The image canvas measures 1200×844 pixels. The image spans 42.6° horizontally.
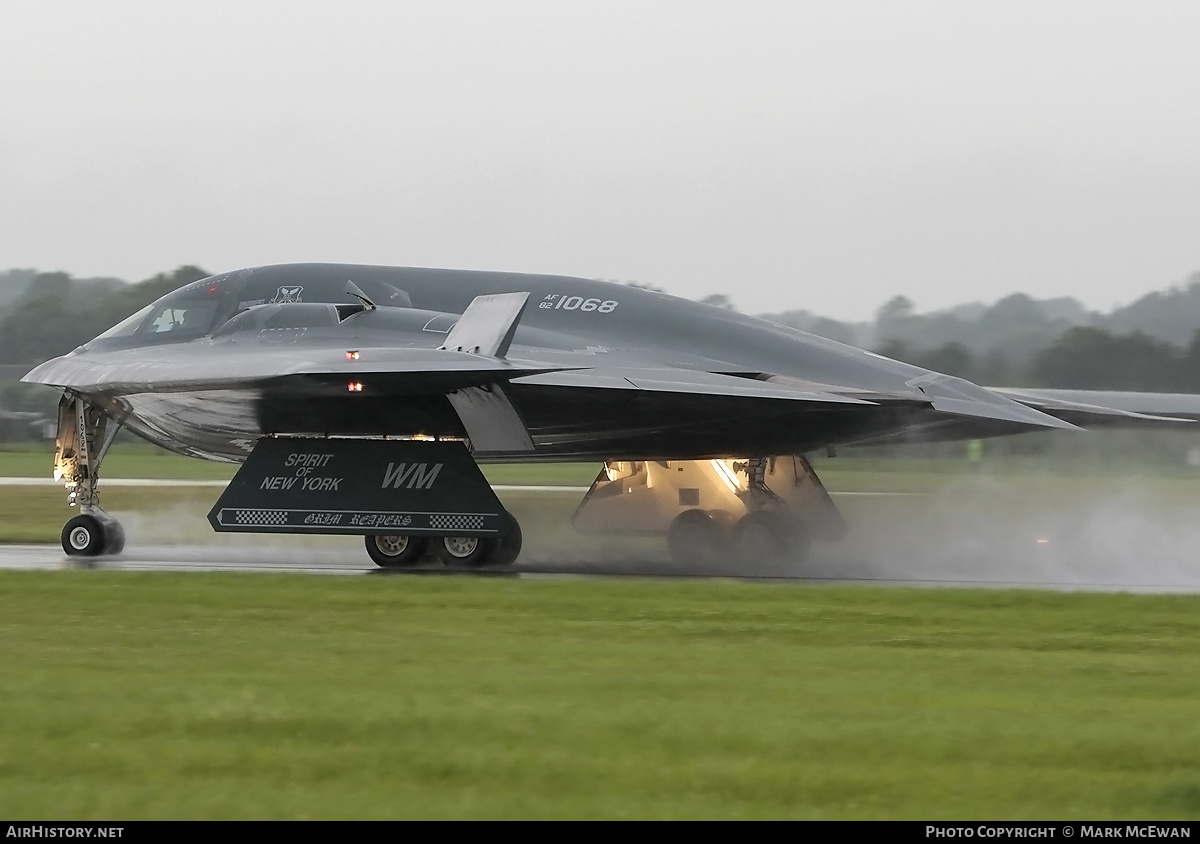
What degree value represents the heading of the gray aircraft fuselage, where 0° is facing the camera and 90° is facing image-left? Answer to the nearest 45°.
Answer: approximately 90°

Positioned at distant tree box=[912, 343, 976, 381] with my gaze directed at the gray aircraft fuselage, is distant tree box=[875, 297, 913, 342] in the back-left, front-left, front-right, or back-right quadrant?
back-right

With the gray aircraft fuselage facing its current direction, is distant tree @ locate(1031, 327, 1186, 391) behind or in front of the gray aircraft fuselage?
behind

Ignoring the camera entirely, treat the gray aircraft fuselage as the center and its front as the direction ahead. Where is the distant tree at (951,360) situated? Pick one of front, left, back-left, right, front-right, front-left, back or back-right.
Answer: back-right

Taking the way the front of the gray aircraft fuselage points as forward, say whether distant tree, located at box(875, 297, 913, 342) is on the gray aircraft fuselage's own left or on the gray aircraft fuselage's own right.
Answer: on the gray aircraft fuselage's own right
